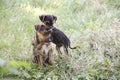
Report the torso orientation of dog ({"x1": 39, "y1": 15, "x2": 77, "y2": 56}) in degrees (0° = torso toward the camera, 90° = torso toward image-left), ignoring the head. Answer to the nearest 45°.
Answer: approximately 45°
